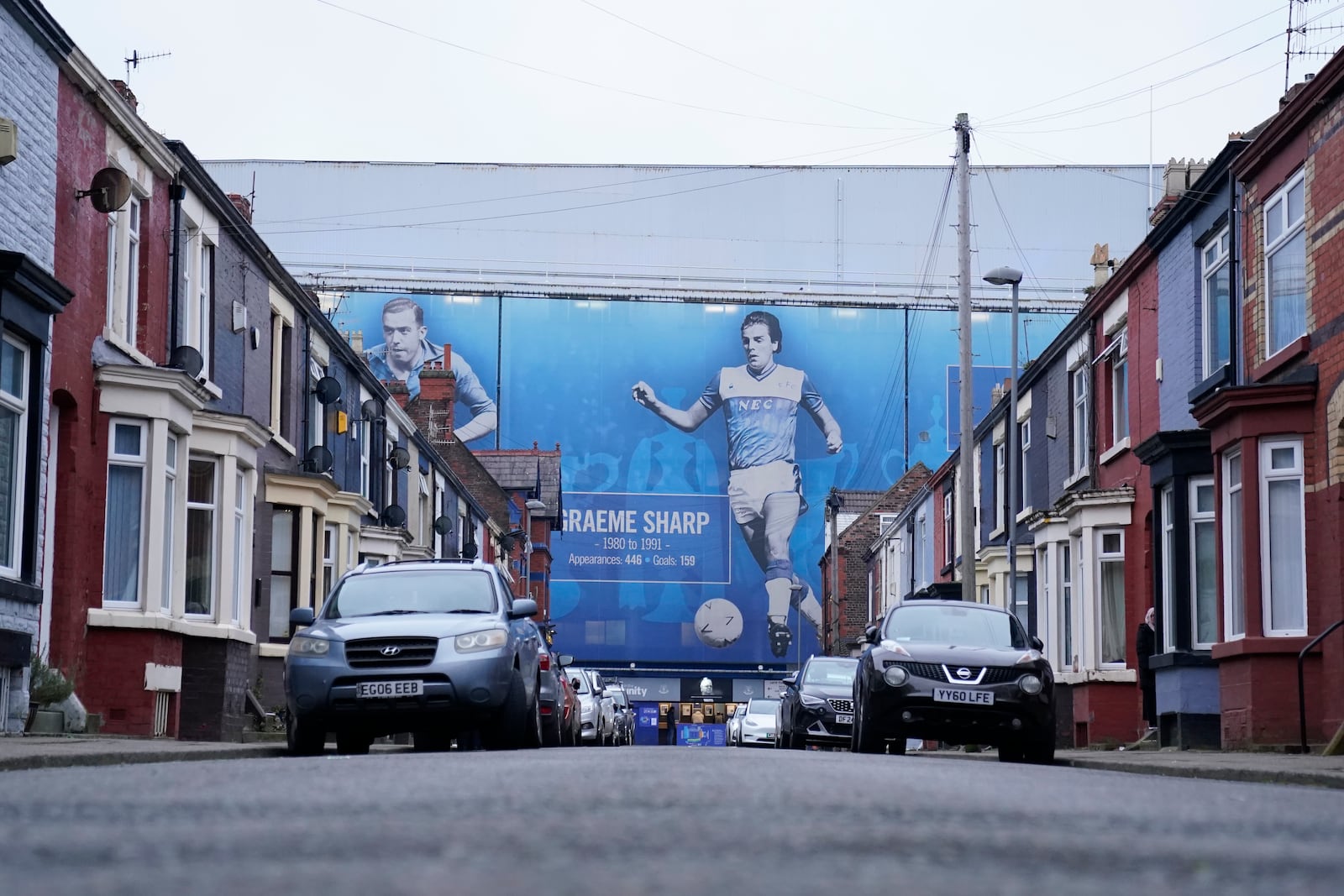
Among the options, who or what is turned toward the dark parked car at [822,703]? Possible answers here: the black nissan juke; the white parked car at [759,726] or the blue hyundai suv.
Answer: the white parked car

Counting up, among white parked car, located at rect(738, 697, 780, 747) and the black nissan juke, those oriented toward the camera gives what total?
2

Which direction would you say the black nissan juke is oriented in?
toward the camera

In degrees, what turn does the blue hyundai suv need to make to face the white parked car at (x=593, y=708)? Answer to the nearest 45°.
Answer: approximately 180°

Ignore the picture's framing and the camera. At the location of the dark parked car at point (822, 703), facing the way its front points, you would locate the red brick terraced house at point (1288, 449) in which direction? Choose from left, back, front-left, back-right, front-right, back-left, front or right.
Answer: front-left

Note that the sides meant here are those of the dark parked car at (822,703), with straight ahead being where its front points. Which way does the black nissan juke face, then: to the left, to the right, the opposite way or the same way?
the same way

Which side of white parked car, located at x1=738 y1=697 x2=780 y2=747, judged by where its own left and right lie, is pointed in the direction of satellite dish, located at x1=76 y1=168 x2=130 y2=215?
front

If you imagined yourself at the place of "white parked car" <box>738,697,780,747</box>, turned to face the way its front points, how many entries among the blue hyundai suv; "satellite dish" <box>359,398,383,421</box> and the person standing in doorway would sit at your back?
0

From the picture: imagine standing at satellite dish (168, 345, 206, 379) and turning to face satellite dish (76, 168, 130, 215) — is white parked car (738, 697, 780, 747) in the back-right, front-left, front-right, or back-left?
back-left

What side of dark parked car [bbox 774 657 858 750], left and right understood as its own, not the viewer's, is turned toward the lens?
front

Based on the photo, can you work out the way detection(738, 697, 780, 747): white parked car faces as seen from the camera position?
facing the viewer
